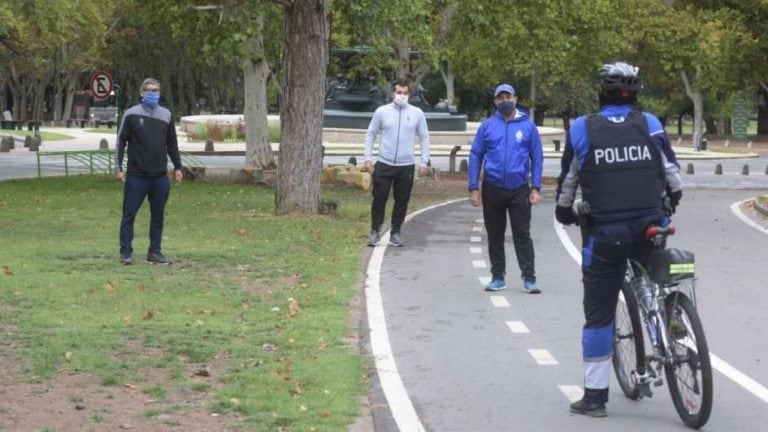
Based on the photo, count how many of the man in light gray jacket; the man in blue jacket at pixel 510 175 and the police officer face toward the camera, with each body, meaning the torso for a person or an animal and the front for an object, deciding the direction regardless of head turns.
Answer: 2

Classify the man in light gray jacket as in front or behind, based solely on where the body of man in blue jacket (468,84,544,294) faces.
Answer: behind

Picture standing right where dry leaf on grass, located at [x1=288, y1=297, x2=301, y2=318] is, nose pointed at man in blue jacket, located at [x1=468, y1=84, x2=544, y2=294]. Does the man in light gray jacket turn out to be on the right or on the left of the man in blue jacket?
left

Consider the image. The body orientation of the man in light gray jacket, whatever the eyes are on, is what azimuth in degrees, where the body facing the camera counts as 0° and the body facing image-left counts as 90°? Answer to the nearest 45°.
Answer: approximately 0°

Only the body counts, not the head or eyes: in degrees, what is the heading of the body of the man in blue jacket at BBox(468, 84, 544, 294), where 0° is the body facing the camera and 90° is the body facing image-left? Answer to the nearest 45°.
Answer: approximately 0°

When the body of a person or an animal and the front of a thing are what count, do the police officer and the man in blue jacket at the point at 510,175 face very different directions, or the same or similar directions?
very different directions

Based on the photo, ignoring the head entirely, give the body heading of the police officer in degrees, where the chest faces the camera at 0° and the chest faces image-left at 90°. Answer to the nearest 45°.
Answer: approximately 180°

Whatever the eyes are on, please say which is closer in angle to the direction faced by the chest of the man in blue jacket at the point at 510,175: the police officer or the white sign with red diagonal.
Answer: the police officer
